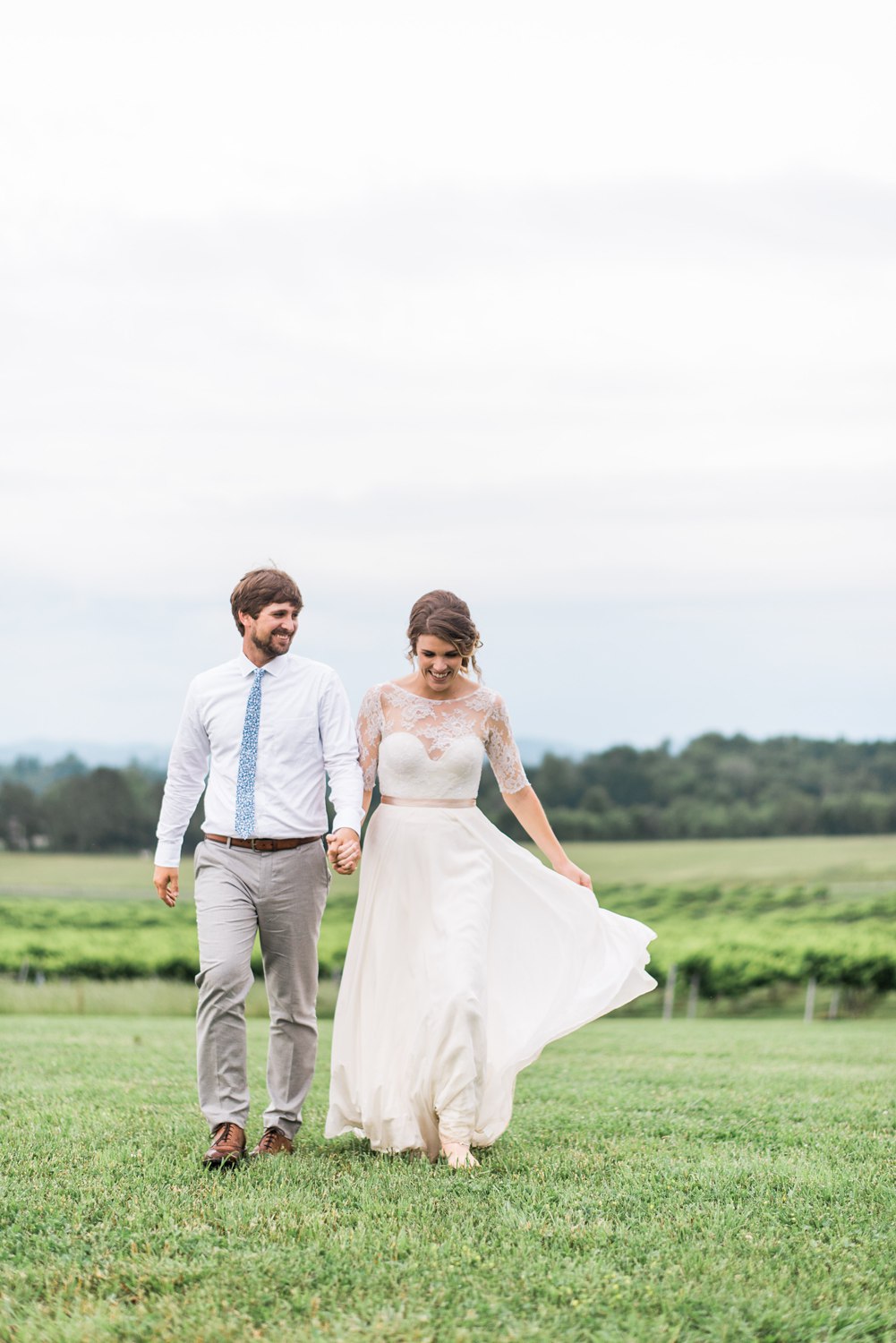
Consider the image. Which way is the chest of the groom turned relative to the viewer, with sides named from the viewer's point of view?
facing the viewer

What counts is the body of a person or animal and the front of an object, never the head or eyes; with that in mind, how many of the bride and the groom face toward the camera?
2

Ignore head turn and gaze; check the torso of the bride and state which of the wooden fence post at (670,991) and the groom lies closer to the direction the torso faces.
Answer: the groom

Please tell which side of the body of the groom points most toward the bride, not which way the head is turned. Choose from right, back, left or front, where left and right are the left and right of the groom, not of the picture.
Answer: left

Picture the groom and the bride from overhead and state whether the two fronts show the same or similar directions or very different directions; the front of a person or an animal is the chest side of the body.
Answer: same or similar directions

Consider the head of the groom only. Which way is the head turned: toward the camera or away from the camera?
toward the camera

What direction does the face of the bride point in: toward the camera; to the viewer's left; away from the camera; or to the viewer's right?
toward the camera

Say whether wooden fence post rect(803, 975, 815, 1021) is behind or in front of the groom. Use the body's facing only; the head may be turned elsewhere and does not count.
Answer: behind

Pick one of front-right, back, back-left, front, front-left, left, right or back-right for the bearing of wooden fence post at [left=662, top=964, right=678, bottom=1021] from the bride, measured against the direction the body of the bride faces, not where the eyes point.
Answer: back
